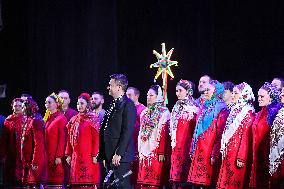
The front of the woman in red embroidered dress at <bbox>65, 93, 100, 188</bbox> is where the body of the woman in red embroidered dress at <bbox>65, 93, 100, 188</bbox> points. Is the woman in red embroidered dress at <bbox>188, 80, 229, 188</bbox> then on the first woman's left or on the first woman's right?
on the first woman's left

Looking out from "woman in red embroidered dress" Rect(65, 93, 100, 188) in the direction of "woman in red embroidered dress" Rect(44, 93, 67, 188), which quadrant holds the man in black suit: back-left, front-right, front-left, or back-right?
back-left

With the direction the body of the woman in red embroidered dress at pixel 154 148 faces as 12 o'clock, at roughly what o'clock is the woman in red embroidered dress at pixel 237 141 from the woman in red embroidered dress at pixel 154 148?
the woman in red embroidered dress at pixel 237 141 is roughly at 9 o'clock from the woman in red embroidered dress at pixel 154 148.

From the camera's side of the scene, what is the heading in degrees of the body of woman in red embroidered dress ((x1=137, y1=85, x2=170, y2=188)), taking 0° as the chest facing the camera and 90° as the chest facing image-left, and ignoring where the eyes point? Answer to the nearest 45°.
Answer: approximately 45°

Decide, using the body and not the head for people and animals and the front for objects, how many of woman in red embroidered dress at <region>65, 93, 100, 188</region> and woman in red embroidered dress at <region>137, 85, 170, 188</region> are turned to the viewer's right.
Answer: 0

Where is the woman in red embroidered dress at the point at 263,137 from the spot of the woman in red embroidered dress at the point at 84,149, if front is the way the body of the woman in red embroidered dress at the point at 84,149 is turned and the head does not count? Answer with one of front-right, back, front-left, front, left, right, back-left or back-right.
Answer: left

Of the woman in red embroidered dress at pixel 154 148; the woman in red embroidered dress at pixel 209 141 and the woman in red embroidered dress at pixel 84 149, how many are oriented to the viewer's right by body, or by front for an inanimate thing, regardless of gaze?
0

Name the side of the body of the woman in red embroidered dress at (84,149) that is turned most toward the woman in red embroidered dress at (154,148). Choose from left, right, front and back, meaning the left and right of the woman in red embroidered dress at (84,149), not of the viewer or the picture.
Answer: left

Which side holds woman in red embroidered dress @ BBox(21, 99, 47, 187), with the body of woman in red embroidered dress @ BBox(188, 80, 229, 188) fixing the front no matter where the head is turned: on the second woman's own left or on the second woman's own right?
on the second woman's own right

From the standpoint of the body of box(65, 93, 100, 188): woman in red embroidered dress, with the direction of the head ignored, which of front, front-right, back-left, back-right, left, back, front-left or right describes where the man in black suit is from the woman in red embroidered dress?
front-left

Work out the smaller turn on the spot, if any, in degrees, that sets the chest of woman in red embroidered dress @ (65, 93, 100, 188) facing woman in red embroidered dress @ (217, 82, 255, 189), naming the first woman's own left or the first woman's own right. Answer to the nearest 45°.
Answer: approximately 90° to the first woman's own left

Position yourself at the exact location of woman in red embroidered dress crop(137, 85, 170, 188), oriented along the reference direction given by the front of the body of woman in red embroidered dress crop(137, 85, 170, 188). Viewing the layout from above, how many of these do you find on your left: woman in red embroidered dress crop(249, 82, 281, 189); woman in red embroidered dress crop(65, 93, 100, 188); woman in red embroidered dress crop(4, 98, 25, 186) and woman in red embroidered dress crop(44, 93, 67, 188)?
1
